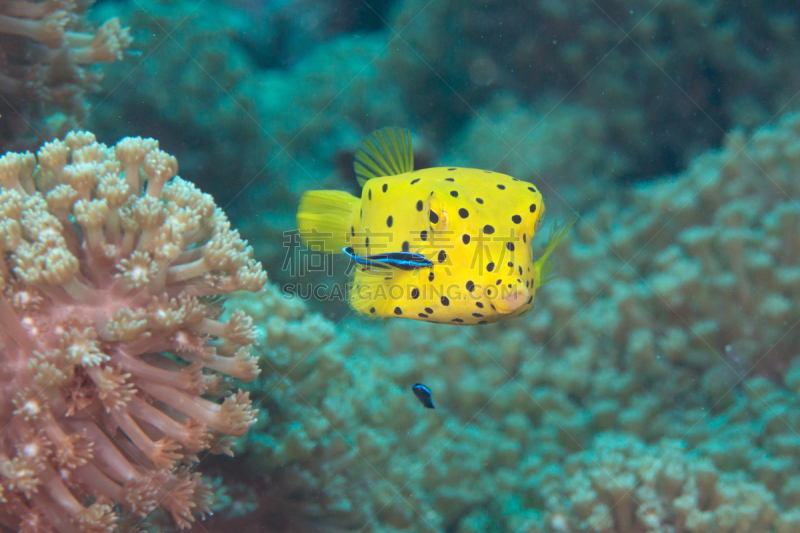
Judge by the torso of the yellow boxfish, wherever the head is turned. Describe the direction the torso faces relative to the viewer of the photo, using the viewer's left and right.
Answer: facing the viewer and to the right of the viewer

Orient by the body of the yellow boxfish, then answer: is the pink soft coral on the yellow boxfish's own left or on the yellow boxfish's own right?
on the yellow boxfish's own right

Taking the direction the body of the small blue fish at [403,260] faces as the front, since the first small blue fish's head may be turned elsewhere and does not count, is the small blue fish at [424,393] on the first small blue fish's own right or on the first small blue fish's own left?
on the first small blue fish's own left
